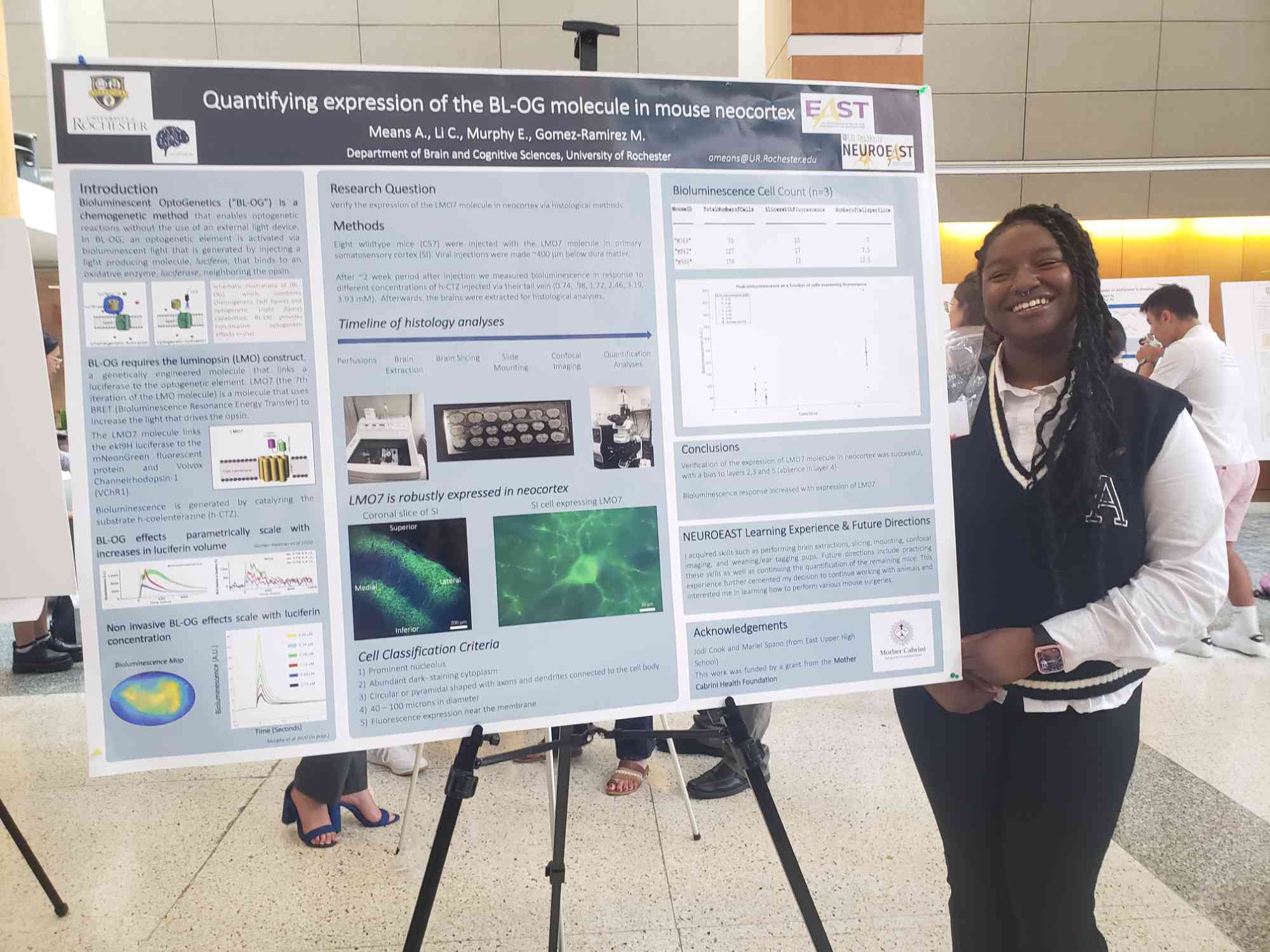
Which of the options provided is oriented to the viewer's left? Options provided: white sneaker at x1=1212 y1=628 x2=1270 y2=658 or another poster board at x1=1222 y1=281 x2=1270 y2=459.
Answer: the white sneaker

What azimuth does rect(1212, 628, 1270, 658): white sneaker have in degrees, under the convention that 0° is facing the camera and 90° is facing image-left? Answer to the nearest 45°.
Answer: approximately 90°

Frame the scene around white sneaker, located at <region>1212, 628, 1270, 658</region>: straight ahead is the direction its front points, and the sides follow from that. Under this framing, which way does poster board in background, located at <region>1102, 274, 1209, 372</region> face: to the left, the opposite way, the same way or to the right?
to the left

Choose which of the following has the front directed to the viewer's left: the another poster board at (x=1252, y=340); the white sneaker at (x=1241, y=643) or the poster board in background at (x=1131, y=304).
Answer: the white sneaker

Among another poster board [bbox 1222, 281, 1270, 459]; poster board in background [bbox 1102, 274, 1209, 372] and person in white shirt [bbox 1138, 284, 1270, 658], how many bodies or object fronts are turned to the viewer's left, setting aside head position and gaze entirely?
1

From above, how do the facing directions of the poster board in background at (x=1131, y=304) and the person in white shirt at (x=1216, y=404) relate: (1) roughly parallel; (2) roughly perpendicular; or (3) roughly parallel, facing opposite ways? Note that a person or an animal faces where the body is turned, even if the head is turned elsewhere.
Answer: roughly perpendicular

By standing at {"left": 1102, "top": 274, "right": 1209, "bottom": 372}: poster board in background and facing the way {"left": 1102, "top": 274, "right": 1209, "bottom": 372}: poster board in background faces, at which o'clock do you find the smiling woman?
The smiling woman is roughly at 12 o'clock from the poster board in background.

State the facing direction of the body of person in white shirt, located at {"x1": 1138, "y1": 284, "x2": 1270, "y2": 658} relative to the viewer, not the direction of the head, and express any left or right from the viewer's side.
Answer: facing to the left of the viewer

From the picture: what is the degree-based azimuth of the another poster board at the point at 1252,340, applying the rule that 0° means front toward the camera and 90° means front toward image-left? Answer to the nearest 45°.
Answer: approximately 0°

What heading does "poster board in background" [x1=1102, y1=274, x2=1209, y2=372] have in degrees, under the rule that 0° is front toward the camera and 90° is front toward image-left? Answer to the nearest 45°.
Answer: approximately 0°
